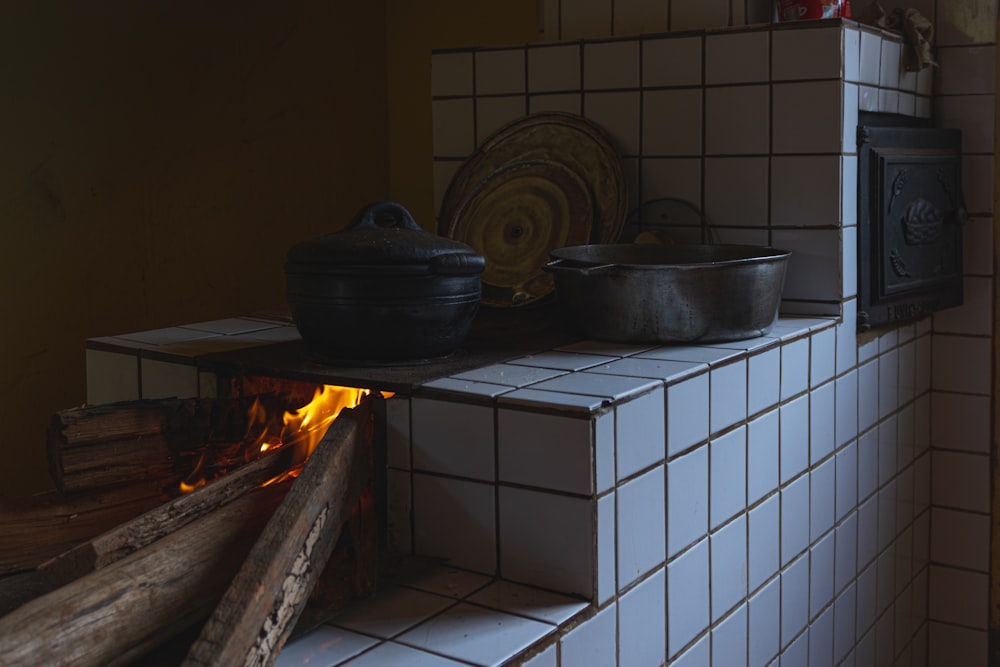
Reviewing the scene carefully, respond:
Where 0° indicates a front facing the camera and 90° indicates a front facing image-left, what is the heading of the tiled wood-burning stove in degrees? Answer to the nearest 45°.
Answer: approximately 45°
